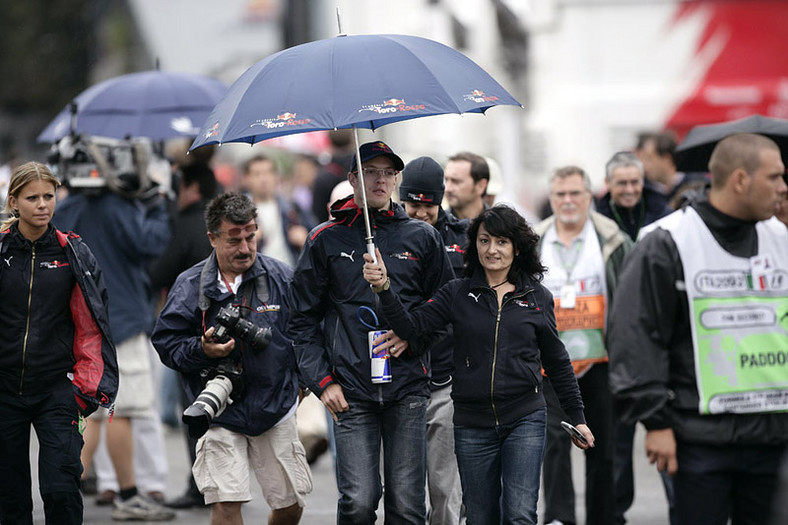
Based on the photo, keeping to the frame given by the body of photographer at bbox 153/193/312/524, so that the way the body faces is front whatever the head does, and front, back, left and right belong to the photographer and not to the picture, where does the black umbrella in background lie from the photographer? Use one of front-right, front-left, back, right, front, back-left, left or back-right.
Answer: left

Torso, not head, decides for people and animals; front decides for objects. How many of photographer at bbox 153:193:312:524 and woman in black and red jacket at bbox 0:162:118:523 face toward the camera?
2

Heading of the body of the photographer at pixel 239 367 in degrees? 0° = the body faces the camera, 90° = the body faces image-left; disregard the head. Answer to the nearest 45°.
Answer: approximately 0°

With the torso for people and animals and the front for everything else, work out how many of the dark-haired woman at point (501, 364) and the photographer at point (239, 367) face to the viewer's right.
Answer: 0

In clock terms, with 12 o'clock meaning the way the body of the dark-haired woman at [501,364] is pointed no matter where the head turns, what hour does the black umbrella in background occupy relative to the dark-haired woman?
The black umbrella in background is roughly at 8 o'clock from the dark-haired woman.

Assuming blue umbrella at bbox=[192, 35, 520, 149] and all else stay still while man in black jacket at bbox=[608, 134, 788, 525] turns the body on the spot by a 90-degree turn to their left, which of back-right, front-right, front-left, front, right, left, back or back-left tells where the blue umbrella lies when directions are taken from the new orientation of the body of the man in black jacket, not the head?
back-left

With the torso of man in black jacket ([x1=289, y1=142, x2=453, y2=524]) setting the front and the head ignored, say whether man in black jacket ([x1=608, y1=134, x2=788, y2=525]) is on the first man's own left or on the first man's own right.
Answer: on the first man's own left

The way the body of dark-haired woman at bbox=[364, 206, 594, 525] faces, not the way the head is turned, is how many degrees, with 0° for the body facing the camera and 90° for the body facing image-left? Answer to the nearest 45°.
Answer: approximately 0°
